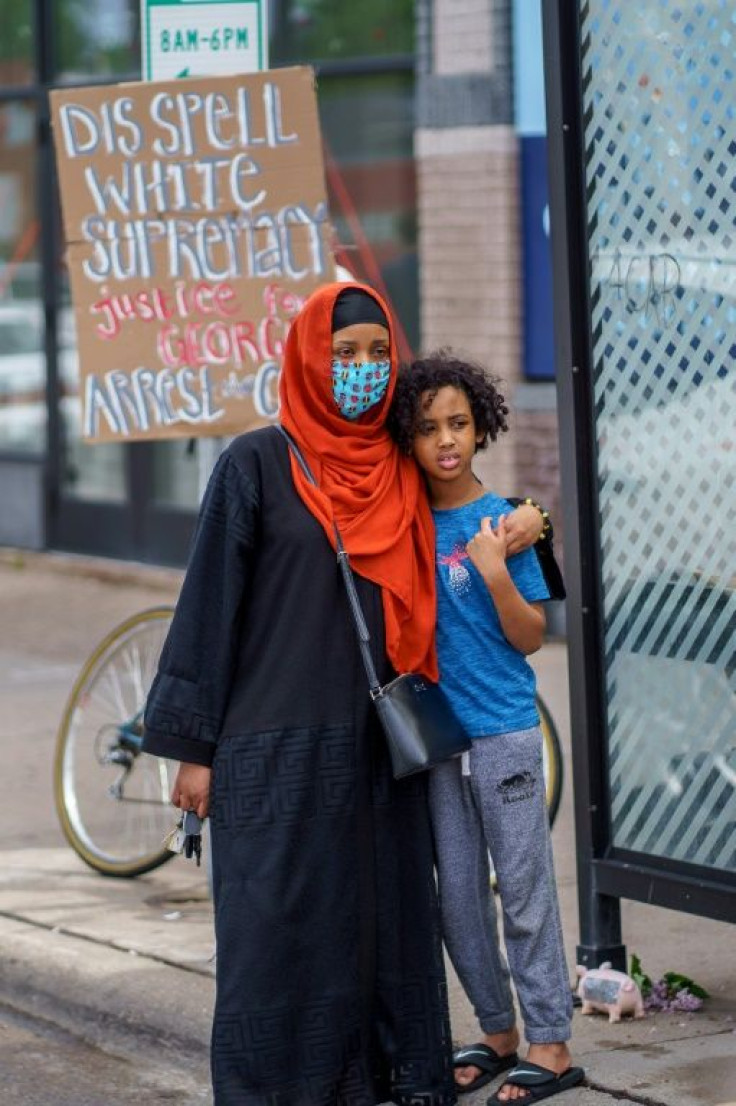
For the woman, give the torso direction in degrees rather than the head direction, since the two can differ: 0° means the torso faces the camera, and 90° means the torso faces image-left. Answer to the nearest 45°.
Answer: approximately 315°

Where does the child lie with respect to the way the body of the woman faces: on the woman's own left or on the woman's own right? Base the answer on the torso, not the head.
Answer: on the woman's own left

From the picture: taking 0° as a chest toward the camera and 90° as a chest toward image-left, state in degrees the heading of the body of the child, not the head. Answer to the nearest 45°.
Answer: approximately 45°

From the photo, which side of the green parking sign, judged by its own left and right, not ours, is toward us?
front

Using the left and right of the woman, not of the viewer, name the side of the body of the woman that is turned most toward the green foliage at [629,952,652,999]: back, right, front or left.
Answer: left
